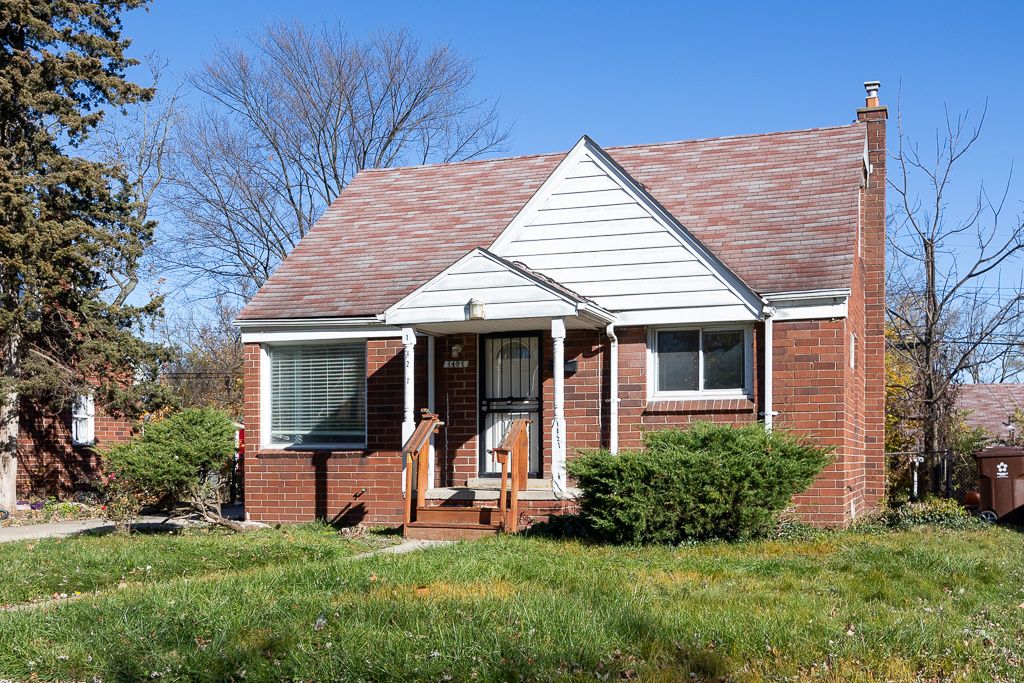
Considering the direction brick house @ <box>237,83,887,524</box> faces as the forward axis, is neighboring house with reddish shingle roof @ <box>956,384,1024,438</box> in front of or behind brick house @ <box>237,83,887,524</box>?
behind

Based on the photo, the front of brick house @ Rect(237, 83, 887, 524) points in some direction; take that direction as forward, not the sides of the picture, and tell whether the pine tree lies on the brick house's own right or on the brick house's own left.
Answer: on the brick house's own right

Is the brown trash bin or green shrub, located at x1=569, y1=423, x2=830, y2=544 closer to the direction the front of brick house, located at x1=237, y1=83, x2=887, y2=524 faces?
the green shrub

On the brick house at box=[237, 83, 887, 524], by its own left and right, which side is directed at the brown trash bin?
left

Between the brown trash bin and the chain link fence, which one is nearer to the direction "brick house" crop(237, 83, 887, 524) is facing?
the brown trash bin

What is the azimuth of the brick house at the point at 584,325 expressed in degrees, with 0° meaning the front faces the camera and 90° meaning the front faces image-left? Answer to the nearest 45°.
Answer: approximately 0°

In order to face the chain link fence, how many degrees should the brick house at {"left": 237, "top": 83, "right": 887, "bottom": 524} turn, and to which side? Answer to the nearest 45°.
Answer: approximately 135° to its left

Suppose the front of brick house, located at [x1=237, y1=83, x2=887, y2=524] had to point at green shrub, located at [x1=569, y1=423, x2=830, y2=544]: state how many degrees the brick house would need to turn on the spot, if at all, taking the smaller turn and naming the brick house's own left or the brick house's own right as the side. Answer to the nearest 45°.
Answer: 0° — it already faces it

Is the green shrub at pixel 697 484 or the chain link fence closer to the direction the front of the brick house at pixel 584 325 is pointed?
the green shrub

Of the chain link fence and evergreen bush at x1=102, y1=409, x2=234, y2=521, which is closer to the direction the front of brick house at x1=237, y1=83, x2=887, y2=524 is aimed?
the evergreen bush
